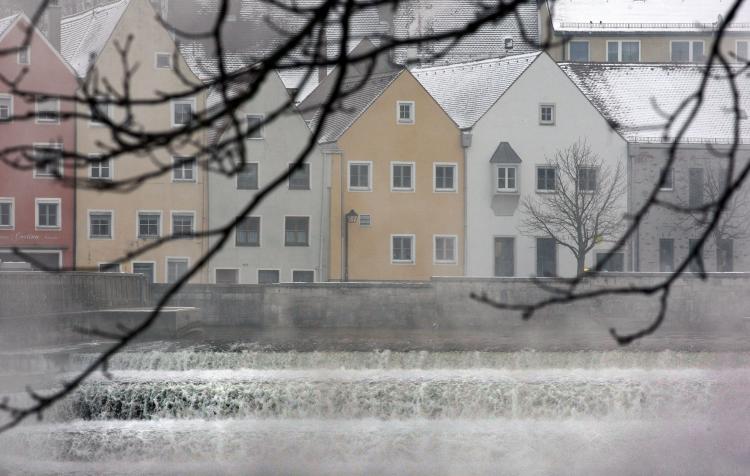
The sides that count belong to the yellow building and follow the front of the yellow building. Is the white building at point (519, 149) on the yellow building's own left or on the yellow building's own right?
on the yellow building's own left

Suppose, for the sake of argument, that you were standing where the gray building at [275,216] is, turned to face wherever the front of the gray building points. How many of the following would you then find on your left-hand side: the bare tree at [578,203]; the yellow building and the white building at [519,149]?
3

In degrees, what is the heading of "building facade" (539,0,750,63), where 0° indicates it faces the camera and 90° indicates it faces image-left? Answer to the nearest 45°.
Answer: approximately 0°

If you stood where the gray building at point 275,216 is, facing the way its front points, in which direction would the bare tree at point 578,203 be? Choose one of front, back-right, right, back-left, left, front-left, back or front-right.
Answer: left

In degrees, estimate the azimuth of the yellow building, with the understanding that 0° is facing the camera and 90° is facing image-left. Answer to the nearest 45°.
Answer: approximately 0°

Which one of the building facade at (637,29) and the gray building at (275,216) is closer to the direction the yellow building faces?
the gray building

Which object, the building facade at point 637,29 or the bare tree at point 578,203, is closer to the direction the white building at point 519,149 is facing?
the bare tree

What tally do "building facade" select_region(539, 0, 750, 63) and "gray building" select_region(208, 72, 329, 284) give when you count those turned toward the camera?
2

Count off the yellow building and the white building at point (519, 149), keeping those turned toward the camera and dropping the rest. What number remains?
2
